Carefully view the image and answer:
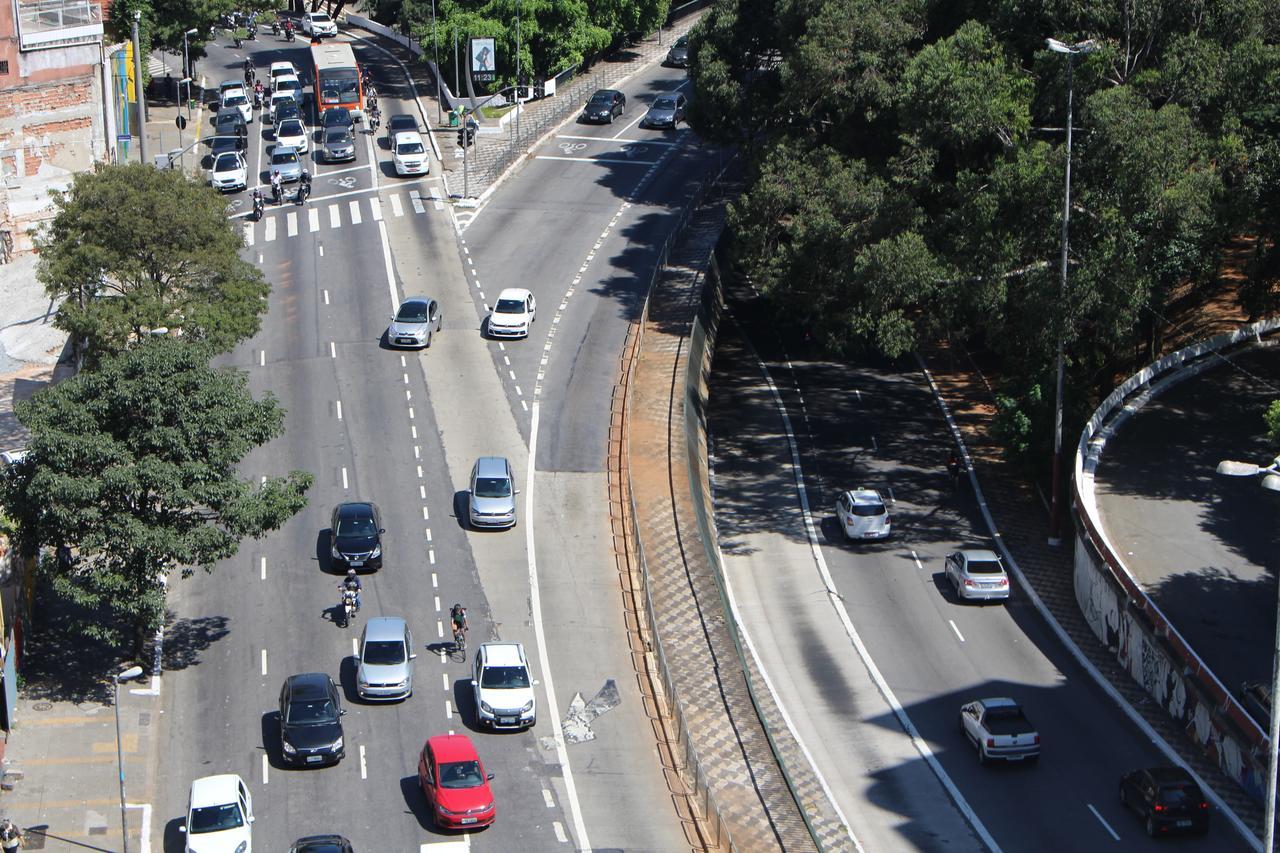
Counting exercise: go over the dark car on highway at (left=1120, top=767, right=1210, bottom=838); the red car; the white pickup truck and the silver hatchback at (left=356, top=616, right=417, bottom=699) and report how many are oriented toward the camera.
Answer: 2

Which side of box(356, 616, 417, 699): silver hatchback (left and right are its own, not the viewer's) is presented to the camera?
front

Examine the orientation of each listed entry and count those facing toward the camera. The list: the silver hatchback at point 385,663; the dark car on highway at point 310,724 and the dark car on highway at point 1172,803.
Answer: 2

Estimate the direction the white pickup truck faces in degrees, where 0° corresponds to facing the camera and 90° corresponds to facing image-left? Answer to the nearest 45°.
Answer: approximately 135°

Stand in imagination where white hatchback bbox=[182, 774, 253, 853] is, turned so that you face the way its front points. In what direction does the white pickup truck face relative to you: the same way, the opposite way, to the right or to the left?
the opposite way

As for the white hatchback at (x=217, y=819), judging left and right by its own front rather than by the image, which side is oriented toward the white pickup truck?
left

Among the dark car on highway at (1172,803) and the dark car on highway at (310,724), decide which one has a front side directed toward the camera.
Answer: the dark car on highway at (310,724)

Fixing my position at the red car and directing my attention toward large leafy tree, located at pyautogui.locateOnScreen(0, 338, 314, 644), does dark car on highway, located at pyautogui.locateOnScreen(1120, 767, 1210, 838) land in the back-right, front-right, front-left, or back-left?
back-right

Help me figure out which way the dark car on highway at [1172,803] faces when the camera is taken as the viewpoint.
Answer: facing away from the viewer and to the left of the viewer

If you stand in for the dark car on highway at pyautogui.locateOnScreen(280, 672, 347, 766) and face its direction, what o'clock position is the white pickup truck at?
The white pickup truck is roughly at 9 o'clock from the dark car on highway.

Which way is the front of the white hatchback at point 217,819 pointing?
toward the camera

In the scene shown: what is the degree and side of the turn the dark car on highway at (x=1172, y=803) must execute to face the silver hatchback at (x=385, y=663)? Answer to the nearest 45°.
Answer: approximately 45° to its left

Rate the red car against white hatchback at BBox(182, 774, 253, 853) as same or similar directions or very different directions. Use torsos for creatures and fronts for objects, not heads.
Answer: same or similar directions

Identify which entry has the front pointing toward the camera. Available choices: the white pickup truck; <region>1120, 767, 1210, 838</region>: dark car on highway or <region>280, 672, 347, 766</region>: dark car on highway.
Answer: <region>280, 672, 347, 766</region>: dark car on highway

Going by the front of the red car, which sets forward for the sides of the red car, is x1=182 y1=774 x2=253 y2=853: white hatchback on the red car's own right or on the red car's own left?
on the red car's own right
